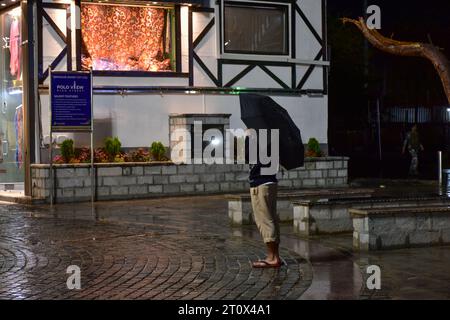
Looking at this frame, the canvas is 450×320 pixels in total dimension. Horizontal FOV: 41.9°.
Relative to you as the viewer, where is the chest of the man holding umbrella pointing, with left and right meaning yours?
facing to the left of the viewer

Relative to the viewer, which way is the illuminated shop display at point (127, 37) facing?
toward the camera

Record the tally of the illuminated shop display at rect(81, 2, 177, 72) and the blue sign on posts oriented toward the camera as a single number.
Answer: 2

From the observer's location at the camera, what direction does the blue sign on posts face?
facing the viewer

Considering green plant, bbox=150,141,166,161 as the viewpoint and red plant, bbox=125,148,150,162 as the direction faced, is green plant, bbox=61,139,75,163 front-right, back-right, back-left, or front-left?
front-left

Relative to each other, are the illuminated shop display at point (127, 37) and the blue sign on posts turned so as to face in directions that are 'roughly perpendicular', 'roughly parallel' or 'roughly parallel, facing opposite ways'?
roughly parallel

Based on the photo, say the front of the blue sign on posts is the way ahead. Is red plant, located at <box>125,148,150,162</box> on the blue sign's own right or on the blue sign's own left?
on the blue sign's own left
